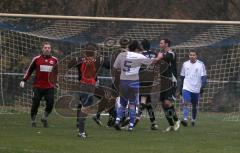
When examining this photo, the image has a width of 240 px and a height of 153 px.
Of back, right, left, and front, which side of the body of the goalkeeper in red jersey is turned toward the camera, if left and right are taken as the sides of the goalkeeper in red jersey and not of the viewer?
front
